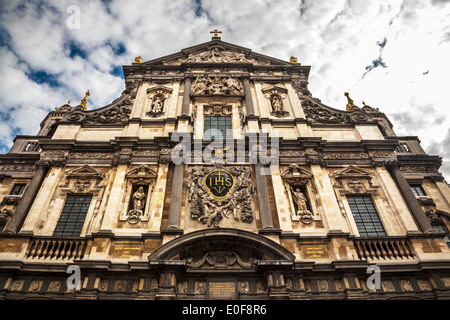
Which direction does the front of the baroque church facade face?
toward the camera

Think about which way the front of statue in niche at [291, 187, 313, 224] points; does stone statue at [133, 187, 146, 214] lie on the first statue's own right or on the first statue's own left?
on the first statue's own right

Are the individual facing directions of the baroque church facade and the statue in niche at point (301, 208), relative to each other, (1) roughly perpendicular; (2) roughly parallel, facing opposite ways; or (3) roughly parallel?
roughly parallel

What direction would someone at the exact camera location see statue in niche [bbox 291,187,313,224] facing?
facing the viewer
